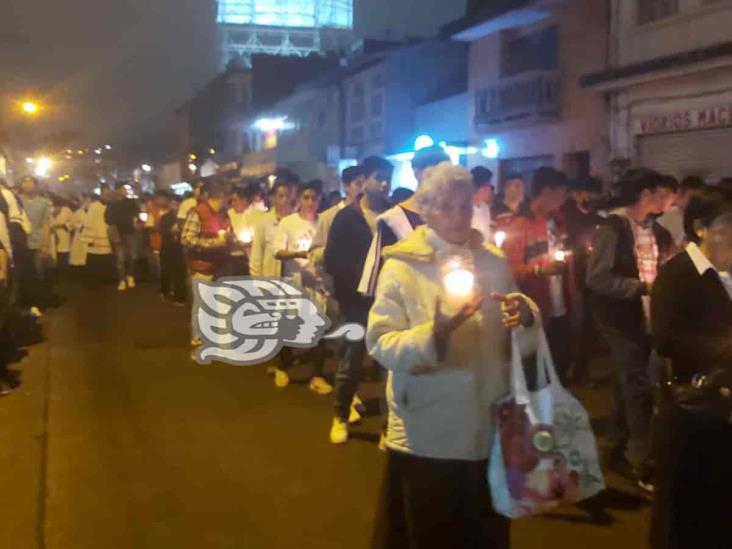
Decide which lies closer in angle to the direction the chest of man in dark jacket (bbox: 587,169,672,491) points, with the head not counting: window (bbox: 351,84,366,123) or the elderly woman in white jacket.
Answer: the elderly woman in white jacket

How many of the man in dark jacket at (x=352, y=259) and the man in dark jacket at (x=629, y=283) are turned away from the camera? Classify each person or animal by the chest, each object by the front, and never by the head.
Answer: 0

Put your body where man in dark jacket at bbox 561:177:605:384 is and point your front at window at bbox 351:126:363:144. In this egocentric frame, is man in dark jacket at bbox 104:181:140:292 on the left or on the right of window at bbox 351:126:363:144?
left

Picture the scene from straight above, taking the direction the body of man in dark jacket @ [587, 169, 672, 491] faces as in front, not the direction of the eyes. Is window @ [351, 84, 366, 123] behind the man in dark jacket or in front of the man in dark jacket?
behind

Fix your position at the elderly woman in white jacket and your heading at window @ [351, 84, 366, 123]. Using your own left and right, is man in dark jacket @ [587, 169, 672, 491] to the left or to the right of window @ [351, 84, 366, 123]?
right

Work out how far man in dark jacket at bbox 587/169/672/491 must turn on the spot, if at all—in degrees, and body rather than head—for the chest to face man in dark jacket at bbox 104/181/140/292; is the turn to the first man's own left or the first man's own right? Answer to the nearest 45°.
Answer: approximately 180°

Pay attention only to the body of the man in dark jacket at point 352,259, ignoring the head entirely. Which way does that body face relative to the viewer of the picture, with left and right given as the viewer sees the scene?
facing the viewer and to the right of the viewer

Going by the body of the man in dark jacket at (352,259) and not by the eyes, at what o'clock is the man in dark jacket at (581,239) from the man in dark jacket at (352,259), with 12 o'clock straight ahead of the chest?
the man in dark jacket at (581,239) is roughly at 9 o'clock from the man in dark jacket at (352,259).

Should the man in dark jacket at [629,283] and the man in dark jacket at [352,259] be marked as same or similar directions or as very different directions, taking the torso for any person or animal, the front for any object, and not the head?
same or similar directions

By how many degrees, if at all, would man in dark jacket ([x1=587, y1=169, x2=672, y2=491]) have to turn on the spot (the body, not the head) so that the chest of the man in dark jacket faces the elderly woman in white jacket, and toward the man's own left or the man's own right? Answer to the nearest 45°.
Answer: approximately 45° to the man's own right

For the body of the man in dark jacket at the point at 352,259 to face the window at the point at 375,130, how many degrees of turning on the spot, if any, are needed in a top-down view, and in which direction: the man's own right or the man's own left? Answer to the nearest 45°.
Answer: approximately 135° to the man's own left
